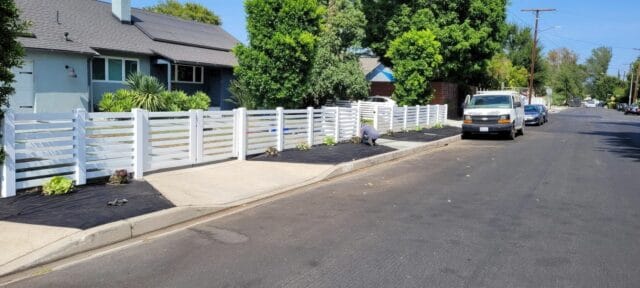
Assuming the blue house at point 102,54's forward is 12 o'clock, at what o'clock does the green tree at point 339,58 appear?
The green tree is roughly at 10 o'clock from the blue house.

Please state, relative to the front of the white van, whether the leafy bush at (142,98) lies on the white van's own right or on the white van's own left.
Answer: on the white van's own right

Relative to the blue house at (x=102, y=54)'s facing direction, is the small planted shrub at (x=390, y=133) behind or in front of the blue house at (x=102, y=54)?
in front

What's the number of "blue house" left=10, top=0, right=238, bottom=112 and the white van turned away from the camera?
0

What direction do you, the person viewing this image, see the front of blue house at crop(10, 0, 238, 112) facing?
facing the viewer and to the right of the viewer

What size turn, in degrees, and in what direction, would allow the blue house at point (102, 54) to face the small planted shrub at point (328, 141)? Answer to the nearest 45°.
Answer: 0° — it already faces it

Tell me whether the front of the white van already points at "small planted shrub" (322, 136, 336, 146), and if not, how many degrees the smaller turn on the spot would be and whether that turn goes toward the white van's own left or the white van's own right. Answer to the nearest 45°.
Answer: approximately 45° to the white van's own right

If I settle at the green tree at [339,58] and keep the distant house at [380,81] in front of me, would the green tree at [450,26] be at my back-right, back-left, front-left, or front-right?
front-right

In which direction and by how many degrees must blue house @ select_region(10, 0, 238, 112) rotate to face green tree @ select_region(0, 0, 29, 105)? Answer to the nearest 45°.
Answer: approximately 45° to its right

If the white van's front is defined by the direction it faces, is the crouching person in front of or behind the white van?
in front

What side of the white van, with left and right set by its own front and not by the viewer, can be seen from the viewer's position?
front

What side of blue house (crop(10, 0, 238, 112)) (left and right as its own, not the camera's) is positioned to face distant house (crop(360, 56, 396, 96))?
left

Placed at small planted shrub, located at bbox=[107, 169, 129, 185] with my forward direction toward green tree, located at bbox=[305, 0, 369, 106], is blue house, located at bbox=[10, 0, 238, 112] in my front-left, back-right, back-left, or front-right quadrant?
front-left

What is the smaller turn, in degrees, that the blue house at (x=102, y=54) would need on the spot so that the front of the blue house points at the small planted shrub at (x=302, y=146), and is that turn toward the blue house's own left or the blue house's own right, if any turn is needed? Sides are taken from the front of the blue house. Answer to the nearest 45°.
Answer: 0° — it already faces it

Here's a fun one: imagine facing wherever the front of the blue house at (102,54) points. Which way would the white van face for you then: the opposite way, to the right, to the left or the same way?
to the right

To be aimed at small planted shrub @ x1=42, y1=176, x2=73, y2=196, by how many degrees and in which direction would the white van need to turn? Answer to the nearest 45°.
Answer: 0° — it already faces it
